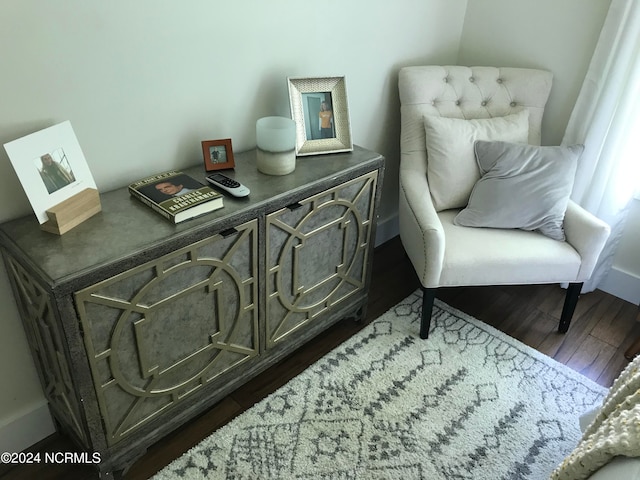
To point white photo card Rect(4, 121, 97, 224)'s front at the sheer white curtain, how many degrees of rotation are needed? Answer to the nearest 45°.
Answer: approximately 45° to its left

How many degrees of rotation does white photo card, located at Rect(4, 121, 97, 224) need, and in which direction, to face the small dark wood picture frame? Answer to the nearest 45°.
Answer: approximately 45° to its left

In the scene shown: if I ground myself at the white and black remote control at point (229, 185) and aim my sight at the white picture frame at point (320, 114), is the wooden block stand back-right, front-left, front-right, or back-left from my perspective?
back-left

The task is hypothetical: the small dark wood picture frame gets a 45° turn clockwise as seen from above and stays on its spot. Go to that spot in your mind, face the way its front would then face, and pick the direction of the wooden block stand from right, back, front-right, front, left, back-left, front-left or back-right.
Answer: front

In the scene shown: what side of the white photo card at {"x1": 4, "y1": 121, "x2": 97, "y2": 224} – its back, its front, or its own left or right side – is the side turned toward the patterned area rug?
front

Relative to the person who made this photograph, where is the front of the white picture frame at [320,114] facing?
facing the viewer

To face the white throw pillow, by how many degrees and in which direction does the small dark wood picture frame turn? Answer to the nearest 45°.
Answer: approximately 90° to its left

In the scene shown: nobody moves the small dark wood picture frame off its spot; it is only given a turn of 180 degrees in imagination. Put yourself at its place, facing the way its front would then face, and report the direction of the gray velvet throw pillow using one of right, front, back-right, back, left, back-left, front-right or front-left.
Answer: right

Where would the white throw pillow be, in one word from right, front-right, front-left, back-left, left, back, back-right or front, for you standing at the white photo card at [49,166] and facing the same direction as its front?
front-left

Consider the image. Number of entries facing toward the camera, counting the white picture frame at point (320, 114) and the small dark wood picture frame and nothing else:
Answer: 2

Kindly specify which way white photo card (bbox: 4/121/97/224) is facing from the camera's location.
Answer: facing the viewer and to the right of the viewer

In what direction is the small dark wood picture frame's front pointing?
toward the camera
